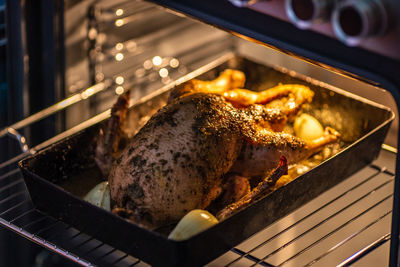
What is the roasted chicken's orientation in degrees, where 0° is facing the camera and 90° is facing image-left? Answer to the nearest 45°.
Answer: approximately 45°
